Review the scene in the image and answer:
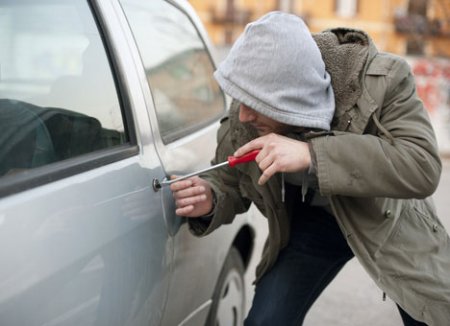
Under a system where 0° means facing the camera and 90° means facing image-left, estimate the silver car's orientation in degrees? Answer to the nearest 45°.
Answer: approximately 45°

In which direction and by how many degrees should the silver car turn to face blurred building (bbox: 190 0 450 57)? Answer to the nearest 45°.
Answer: approximately 180°

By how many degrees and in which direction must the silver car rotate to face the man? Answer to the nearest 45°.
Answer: approximately 135° to its left

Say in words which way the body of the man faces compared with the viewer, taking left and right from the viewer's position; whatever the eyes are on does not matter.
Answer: facing the viewer and to the left of the viewer

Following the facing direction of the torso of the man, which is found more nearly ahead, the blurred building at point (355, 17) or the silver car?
the silver car

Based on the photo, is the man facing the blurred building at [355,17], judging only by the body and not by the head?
no

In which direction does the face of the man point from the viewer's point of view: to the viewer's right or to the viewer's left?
to the viewer's left

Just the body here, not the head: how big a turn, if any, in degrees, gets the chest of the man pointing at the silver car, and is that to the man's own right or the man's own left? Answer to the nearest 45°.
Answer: approximately 45° to the man's own right

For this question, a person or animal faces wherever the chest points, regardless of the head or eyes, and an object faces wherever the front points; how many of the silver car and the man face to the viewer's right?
0
